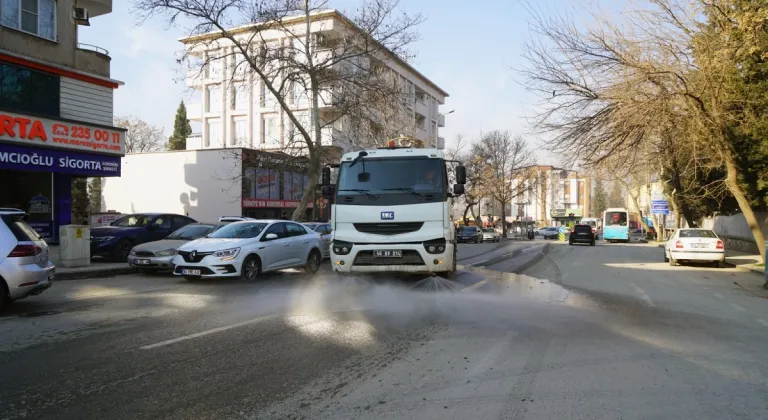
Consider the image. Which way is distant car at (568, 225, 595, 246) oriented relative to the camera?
away from the camera

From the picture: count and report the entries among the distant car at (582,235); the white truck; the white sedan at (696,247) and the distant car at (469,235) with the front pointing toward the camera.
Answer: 2

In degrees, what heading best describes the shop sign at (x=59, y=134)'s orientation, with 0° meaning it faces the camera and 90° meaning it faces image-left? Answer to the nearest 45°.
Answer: approximately 315°

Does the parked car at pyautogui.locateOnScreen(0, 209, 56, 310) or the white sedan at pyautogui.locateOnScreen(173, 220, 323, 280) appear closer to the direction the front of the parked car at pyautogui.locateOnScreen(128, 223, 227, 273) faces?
the parked car

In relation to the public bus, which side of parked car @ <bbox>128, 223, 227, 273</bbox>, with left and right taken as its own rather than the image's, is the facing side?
back

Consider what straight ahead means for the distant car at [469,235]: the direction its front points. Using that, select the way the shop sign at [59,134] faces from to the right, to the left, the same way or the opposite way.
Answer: to the left

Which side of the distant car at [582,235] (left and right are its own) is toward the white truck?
back

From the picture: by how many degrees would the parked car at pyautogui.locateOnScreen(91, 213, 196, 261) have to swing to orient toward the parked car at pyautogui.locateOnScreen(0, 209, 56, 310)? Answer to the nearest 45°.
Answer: approximately 45° to its left

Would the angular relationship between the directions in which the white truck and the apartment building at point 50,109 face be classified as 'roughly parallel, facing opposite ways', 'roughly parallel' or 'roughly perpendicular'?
roughly perpendicular

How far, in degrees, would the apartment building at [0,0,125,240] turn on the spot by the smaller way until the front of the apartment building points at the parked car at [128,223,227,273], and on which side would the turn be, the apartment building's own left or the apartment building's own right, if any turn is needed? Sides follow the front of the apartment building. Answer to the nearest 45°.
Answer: approximately 45° to the apartment building's own right

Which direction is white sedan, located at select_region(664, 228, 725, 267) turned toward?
away from the camera

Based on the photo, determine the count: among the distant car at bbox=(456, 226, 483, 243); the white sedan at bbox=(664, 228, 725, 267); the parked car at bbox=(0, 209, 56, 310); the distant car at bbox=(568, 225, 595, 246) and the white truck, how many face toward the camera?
2

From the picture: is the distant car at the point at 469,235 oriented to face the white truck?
yes

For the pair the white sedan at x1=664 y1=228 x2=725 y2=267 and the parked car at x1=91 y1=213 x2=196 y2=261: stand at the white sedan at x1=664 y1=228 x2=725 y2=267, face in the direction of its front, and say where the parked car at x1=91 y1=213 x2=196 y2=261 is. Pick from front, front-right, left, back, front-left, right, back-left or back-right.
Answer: back-left
